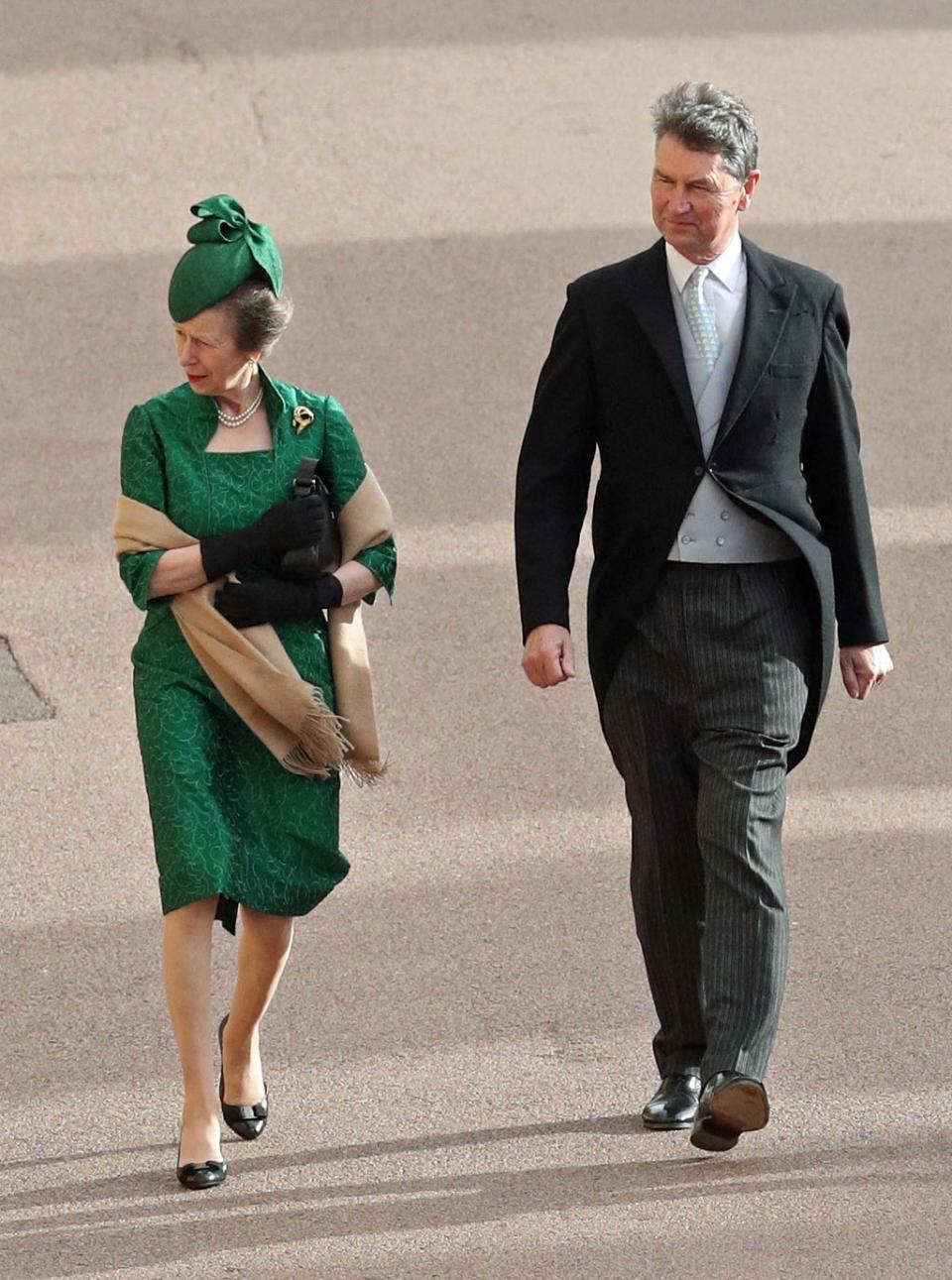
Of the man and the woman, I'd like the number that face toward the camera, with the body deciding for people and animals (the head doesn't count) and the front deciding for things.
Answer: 2

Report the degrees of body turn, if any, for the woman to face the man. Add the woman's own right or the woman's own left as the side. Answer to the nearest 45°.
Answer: approximately 90° to the woman's own left

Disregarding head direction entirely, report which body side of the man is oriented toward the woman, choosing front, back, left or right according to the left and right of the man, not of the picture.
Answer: right

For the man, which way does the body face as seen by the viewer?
toward the camera

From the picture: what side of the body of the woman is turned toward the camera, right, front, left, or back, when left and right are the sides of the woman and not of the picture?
front

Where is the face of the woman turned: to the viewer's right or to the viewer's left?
to the viewer's left
